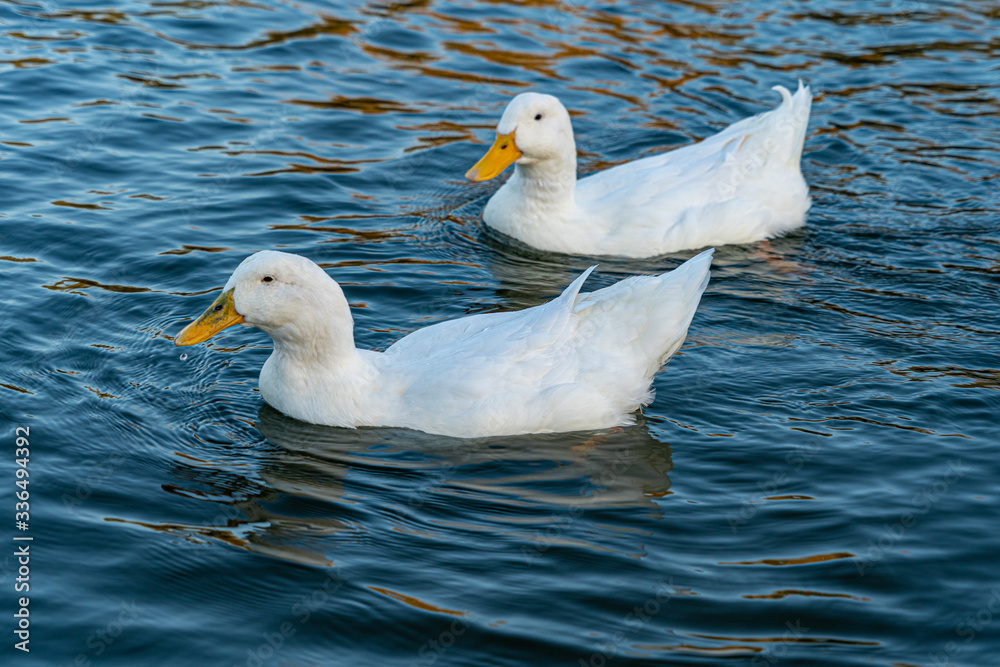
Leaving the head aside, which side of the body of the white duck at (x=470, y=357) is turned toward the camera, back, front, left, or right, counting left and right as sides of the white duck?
left

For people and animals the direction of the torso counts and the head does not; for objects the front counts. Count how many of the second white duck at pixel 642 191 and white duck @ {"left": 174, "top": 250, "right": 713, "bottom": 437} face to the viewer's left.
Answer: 2

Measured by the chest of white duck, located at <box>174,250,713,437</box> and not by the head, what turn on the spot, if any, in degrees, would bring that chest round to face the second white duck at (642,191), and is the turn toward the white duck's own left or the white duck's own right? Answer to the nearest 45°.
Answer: approximately 135° to the white duck's own right

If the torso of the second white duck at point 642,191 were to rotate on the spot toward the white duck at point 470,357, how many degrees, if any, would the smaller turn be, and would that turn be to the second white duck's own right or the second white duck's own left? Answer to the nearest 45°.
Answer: approximately 90° to the second white duck's own left

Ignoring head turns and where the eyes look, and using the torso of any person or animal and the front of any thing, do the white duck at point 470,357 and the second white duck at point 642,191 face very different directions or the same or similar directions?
same or similar directions

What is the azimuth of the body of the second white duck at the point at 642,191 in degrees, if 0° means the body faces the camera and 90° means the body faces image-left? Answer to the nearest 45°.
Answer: approximately 90°
